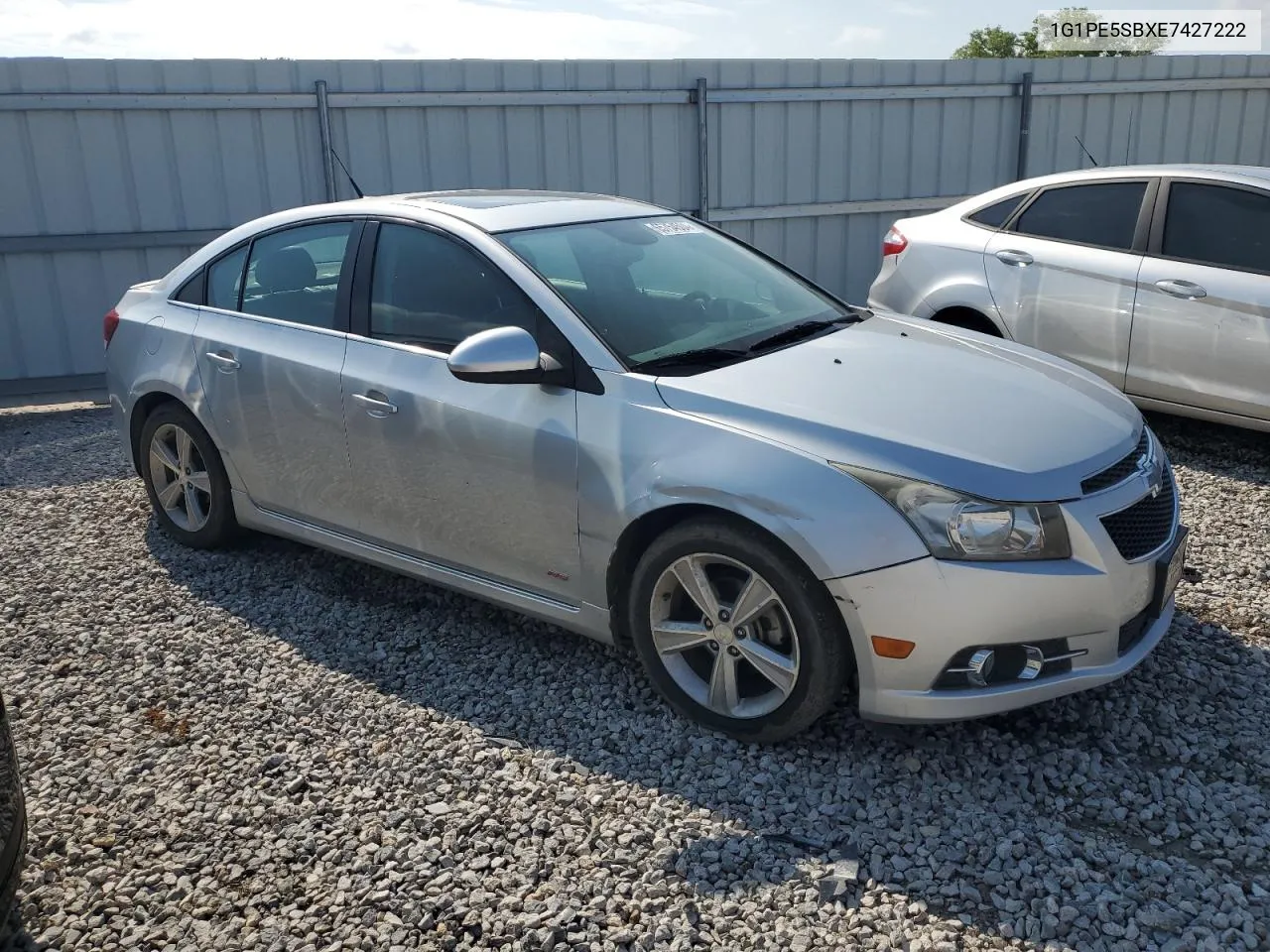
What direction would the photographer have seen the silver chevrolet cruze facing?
facing the viewer and to the right of the viewer

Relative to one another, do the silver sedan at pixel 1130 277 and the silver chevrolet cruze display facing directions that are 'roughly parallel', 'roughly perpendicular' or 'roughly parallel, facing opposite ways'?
roughly parallel

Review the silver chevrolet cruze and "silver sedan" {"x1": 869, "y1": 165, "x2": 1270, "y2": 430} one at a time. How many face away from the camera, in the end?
0

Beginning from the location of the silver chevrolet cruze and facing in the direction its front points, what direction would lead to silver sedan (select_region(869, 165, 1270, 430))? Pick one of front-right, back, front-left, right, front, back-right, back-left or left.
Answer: left

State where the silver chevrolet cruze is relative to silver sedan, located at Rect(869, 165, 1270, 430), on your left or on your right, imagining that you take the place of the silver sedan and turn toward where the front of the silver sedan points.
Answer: on your right
